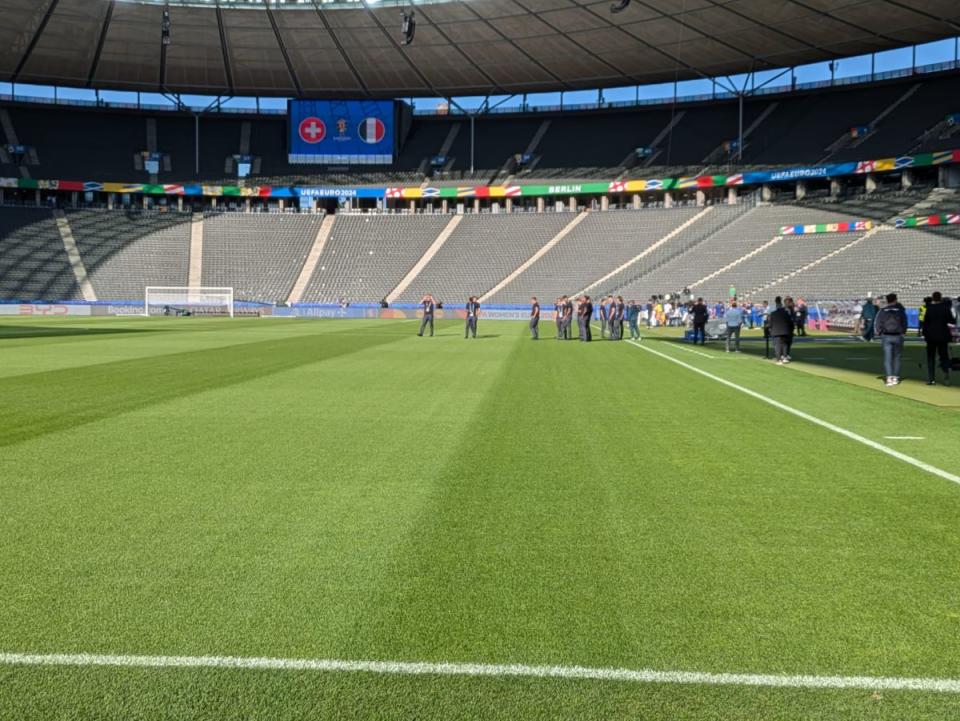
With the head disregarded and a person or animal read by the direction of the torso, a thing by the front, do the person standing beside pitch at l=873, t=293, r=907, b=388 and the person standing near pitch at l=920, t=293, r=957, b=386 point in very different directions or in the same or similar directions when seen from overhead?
same or similar directions

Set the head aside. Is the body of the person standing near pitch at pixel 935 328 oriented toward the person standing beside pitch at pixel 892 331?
no

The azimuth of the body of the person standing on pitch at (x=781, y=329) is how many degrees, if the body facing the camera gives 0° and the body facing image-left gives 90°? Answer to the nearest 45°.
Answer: approximately 180°

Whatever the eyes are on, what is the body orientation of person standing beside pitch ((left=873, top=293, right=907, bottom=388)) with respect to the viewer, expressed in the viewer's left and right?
facing away from the viewer

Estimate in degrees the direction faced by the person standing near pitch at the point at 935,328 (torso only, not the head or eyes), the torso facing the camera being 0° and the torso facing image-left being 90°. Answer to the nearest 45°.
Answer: approximately 180°

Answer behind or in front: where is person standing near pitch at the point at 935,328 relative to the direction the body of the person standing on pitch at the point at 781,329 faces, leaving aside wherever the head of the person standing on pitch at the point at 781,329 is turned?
behind

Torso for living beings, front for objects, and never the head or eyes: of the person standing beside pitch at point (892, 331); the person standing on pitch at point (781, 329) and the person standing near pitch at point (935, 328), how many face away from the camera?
3

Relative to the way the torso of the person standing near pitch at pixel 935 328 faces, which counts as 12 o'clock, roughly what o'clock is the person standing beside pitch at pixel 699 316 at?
the person standing beside pitch at pixel 699 316 is roughly at 11 o'clock from the person standing near pitch at pixel 935 328.

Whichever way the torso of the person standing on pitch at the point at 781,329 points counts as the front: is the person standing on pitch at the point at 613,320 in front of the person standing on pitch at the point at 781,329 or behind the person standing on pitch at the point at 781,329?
in front
